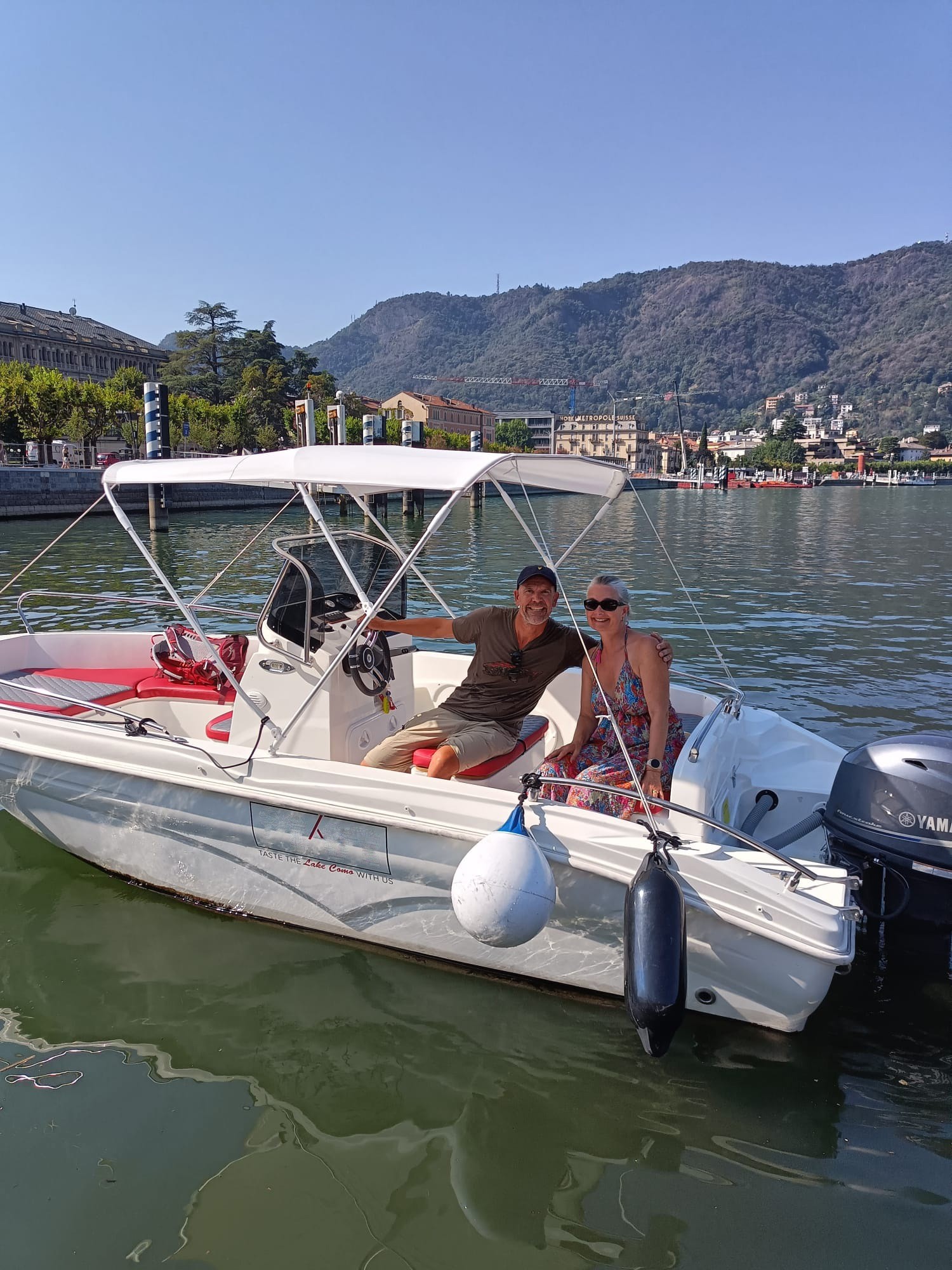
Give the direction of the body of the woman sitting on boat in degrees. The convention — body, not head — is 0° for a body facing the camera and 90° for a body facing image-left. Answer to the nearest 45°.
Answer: approximately 45°

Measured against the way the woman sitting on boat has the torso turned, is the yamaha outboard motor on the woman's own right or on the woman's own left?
on the woman's own left

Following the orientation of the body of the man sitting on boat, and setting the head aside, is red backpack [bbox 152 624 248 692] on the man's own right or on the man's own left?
on the man's own right

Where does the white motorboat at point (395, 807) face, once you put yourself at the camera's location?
facing away from the viewer and to the left of the viewer

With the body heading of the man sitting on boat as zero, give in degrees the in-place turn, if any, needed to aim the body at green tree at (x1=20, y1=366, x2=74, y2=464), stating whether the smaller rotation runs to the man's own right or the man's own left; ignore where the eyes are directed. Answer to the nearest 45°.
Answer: approximately 135° to the man's own right

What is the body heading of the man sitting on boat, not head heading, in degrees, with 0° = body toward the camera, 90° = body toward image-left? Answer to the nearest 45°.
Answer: approximately 0°

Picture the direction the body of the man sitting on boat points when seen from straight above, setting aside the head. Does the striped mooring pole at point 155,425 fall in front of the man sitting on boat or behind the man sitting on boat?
behind

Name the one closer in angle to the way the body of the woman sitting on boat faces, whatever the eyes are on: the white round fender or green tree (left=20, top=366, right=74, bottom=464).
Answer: the white round fender
